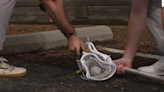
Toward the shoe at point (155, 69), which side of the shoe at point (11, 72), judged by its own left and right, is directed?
front

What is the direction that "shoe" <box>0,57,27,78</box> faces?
to the viewer's right

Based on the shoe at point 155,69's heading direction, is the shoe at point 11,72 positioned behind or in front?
in front

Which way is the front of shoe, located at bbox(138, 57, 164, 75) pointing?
to the viewer's left

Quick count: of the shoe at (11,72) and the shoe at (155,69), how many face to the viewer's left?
1
